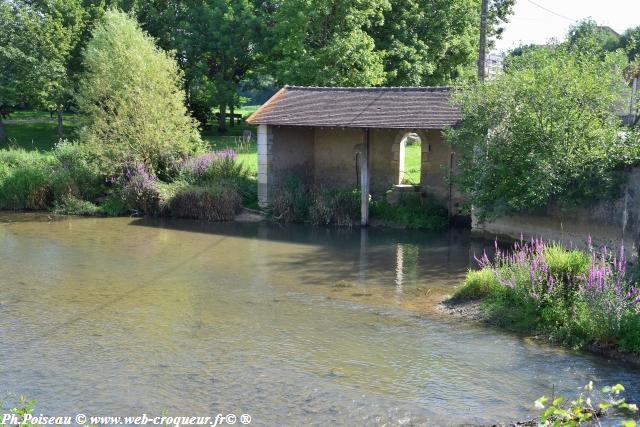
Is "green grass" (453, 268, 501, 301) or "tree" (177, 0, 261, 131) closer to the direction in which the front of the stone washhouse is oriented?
the green grass

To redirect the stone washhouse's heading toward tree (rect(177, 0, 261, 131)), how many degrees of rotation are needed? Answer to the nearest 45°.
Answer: approximately 135° to its right

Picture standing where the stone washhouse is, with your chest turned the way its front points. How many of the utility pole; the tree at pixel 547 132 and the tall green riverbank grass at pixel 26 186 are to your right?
1

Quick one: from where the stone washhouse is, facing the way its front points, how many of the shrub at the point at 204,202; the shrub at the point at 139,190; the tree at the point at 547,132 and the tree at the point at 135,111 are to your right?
3

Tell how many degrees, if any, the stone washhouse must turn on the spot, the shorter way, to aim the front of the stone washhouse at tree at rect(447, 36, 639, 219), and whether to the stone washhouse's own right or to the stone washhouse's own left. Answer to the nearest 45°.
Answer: approximately 45° to the stone washhouse's own left

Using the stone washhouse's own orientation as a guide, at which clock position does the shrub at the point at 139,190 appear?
The shrub is roughly at 3 o'clock from the stone washhouse.

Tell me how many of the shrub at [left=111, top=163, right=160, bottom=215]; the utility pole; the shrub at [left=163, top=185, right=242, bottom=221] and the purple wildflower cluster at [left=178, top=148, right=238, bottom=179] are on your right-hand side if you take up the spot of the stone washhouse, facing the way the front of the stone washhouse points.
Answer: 3

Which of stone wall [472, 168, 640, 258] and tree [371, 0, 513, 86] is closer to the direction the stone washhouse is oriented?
the stone wall

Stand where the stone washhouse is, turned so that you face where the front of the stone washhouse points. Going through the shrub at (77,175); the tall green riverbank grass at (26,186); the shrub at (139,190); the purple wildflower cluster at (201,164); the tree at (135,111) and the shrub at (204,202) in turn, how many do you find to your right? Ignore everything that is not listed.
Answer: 6

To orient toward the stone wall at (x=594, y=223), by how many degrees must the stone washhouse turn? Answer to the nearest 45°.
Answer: approximately 45° to its left

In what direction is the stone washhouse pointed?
toward the camera

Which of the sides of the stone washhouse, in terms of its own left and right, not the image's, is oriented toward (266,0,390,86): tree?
back

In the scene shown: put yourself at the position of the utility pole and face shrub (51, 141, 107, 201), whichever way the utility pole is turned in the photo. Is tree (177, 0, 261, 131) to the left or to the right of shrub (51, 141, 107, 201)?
right

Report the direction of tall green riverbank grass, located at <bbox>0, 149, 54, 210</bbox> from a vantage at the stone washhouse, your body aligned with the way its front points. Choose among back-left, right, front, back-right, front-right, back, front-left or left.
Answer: right

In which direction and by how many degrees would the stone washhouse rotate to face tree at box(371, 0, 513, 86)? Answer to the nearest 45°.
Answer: approximately 180°

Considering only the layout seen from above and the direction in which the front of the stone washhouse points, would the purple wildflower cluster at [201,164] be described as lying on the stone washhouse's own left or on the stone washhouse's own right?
on the stone washhouse's own right

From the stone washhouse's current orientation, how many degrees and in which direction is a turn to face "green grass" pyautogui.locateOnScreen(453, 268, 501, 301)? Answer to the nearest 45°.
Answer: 0° — it already faces it

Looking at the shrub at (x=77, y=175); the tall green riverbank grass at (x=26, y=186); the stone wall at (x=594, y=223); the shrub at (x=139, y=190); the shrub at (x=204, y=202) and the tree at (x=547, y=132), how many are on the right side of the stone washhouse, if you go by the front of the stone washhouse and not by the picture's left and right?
4

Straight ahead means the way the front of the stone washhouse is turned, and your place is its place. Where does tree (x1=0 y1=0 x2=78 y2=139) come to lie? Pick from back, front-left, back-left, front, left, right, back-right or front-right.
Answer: back-right
